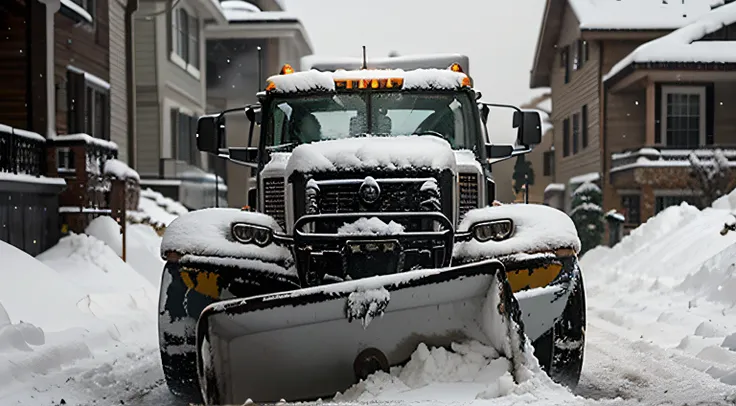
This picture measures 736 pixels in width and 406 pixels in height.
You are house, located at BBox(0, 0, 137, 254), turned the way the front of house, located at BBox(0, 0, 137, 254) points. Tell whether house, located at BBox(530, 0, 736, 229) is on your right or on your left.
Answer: on your left

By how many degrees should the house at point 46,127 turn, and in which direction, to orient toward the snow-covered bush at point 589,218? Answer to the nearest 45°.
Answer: approximately 45° to its left

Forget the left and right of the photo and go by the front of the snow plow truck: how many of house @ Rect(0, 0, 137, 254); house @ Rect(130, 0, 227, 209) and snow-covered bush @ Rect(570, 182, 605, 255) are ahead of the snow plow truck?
0

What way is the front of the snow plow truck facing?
toward the camera

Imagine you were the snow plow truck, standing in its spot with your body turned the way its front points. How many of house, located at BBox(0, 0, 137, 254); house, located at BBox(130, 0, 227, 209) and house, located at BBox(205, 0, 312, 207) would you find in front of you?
0

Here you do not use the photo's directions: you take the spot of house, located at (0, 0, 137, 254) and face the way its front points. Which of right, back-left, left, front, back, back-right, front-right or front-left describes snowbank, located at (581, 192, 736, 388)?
front

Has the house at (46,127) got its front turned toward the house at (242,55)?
no

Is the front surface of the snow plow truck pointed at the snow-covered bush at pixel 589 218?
no

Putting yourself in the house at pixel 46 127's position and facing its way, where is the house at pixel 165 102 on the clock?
the house at pixel 165 102 is roughly at 8 o'clock from the house at pixel 46 127.

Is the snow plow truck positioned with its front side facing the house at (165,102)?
no

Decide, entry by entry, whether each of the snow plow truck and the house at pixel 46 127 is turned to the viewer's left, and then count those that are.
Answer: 0

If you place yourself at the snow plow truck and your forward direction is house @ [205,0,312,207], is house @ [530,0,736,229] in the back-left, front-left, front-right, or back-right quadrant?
front-right

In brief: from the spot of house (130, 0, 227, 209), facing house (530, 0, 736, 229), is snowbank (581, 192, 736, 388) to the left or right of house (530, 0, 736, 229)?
right

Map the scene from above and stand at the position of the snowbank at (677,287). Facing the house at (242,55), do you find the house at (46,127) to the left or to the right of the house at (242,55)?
left

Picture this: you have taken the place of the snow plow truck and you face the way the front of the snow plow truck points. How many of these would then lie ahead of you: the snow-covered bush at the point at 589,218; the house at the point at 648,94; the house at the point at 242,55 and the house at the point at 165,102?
0
